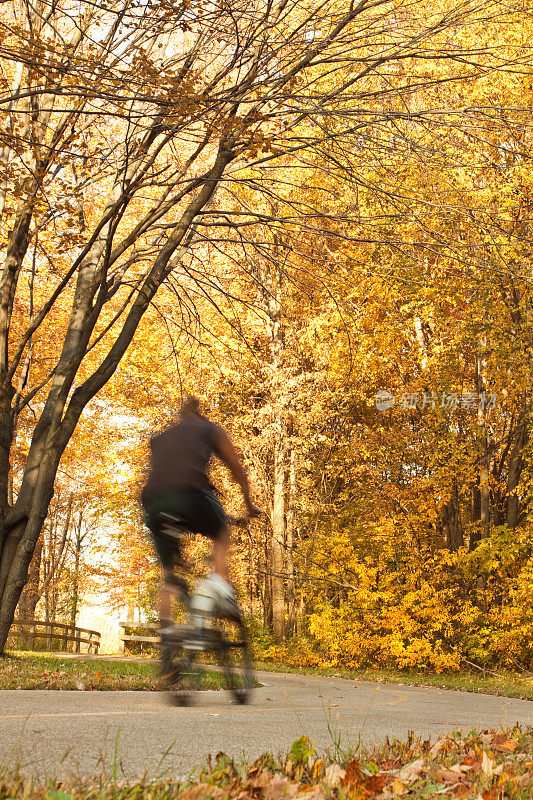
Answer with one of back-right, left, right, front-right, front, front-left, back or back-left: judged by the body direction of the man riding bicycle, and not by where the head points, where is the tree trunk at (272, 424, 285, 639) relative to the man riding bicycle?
front-left

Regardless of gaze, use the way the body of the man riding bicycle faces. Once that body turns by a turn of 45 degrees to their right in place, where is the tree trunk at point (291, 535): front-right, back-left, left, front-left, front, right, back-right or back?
left

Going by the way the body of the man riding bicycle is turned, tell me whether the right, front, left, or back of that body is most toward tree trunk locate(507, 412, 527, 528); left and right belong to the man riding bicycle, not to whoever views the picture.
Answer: front

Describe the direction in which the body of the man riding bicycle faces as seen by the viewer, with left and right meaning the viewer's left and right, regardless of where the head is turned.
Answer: facing away from the viewer and to the right of the viewer
